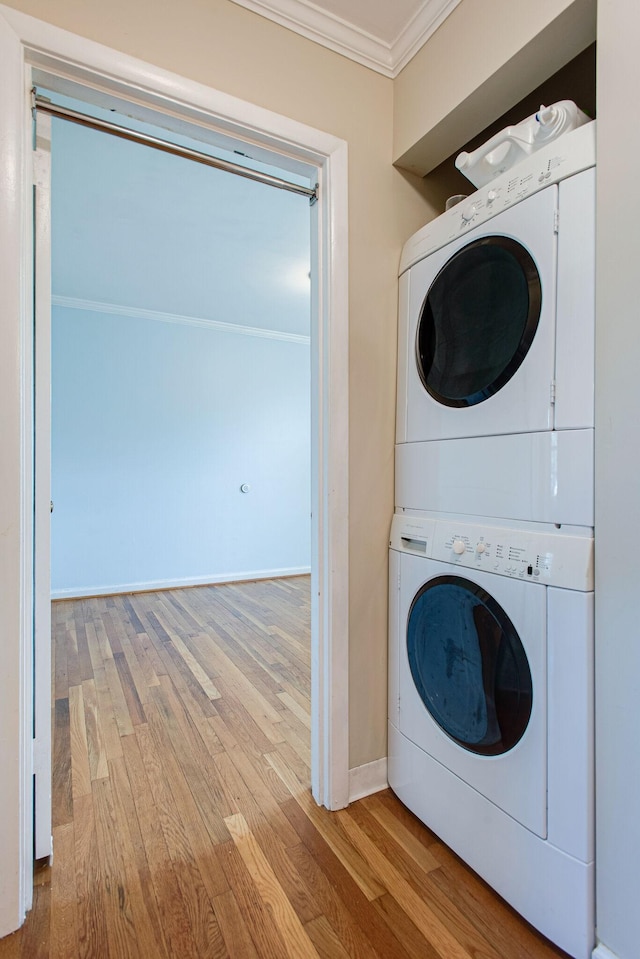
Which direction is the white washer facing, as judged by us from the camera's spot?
facing the viewer and to the left of the viewer

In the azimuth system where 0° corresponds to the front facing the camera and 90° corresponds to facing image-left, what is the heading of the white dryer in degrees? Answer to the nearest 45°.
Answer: approximately 45°
